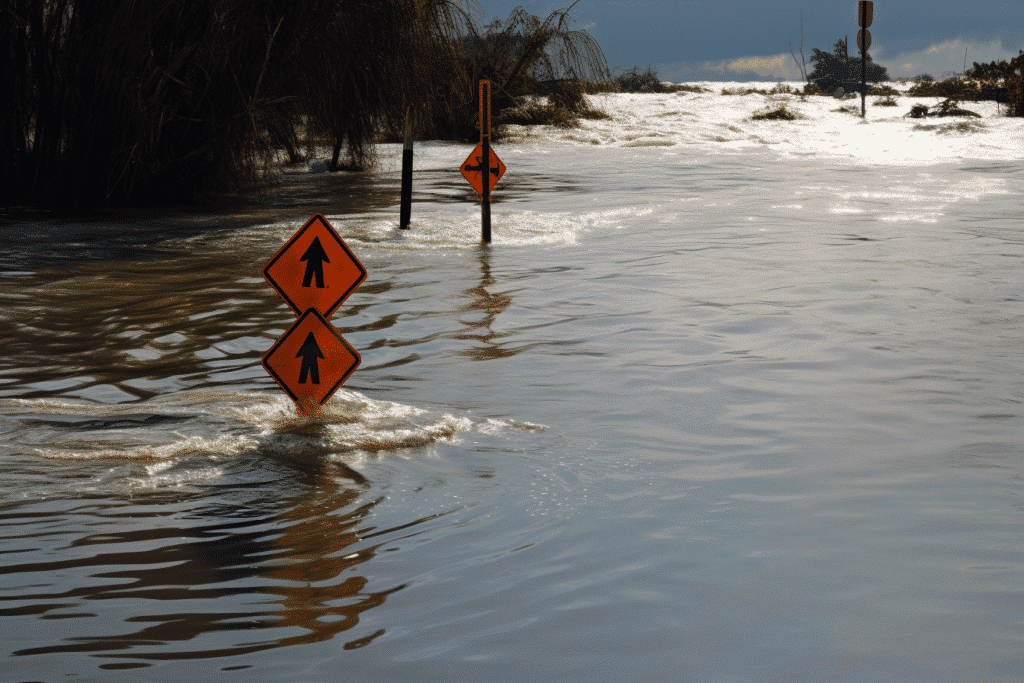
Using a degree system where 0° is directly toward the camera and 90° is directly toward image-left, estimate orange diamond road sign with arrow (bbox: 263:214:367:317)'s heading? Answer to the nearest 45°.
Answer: approximately 0°

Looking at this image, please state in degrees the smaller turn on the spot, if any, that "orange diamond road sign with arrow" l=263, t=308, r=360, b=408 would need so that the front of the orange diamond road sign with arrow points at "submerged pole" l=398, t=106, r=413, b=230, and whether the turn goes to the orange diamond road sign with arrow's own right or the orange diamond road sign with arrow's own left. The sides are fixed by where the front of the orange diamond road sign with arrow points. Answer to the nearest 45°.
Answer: approximately 180°

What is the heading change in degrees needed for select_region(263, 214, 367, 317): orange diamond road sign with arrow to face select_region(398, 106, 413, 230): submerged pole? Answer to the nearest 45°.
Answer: approximately 180°

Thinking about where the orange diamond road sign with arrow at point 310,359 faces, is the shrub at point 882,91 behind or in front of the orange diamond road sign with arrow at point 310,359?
behind

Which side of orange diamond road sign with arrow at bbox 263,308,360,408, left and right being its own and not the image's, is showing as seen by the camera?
front

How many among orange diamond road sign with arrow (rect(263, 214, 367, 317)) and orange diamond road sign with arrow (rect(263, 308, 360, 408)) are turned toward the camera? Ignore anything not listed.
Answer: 2

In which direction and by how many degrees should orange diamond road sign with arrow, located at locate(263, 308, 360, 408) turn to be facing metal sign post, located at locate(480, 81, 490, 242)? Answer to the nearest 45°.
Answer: approximately 180°

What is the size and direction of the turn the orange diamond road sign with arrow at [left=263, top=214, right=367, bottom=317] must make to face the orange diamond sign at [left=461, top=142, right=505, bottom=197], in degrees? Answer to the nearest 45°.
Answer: approximately 180°
